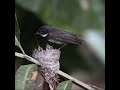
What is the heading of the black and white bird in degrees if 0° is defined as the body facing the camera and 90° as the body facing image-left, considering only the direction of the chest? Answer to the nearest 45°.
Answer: approximately 90°
